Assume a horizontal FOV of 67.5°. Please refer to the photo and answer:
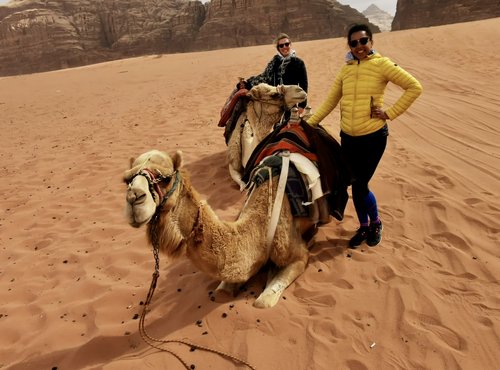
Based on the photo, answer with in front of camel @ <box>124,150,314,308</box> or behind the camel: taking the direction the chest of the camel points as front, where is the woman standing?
behind

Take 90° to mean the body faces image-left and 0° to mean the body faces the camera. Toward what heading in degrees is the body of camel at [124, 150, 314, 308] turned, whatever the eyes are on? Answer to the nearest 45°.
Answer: approximately 45°

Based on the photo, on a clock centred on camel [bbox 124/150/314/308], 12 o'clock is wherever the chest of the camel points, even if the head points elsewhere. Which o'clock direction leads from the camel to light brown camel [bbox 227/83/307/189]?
The light brown camel is roughly at 5 o'clock from the camel.
